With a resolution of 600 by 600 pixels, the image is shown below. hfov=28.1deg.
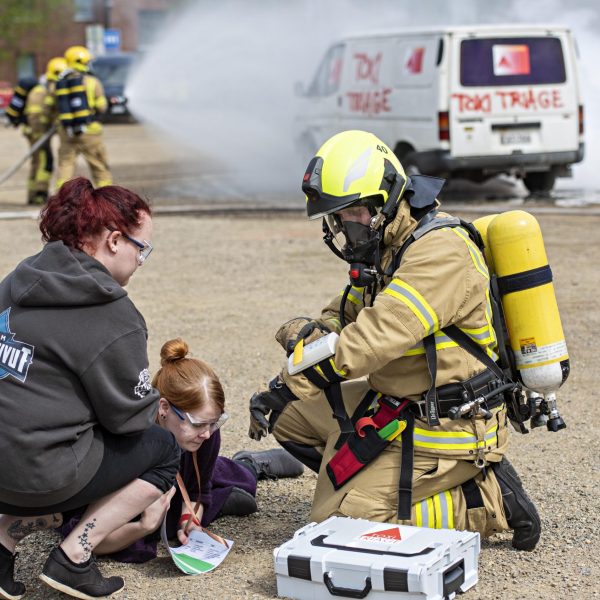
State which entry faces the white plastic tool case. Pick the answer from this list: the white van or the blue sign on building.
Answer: the blue sign on building

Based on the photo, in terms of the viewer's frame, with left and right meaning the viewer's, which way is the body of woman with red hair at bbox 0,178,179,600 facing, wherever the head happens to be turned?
facing away from the viewer and to the right of the viewer

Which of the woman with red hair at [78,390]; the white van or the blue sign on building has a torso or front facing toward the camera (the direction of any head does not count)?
the blue sign on building

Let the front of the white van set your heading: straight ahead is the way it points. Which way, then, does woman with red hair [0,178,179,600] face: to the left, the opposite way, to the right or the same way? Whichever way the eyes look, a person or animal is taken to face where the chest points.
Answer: to the right

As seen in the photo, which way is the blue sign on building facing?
toward the camera

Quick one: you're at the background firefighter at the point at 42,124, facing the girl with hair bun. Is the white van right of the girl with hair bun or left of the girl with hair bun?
left

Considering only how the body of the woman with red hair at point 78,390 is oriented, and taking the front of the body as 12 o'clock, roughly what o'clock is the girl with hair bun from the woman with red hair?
The girl with hair bun is roughly at 12 o'clock from the woman with red hair.

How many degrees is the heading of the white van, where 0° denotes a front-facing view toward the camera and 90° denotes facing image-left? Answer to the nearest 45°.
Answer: approximately 135°

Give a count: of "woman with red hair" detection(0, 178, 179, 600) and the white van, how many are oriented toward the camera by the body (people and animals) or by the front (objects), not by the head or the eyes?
0

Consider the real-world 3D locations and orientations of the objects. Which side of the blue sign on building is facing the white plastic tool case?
front

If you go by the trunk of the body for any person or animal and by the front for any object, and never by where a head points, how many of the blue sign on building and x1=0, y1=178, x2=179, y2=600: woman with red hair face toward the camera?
1

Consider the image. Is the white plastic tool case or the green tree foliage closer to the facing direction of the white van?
the green tree foliage

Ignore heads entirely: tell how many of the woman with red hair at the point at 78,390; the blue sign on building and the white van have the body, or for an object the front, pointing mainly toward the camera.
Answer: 1

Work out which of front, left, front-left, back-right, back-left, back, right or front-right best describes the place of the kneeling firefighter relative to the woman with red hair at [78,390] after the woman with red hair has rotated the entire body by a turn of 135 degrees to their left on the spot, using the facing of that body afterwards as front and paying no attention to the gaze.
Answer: back

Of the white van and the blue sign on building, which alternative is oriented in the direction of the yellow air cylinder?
the blue sign on building

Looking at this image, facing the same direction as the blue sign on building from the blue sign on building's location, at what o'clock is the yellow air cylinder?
The yellow air cylinder is roughly at 12 o'clock from the blue sign on building.

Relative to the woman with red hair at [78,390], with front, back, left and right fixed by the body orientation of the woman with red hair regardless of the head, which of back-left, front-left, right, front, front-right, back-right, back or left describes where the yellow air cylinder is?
front-right

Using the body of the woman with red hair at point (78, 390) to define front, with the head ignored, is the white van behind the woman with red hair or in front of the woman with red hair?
in front
